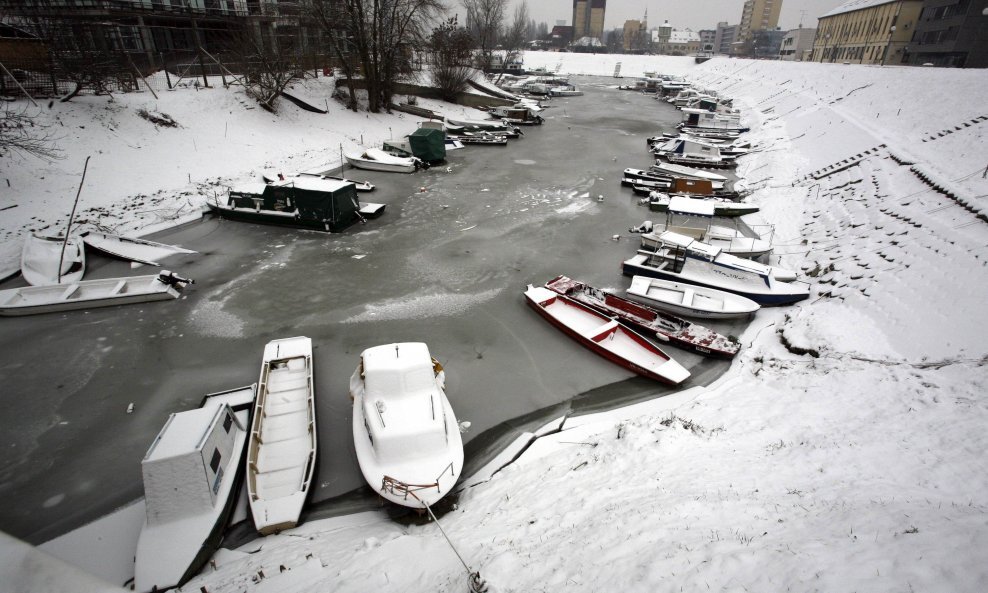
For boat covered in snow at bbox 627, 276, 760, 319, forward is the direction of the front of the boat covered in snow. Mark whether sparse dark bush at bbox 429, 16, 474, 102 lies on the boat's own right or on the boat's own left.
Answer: on the boat's own left

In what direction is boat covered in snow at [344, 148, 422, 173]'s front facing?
to the viewer's left

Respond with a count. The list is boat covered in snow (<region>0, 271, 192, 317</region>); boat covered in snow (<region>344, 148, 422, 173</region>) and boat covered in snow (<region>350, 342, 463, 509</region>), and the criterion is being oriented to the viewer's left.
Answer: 2

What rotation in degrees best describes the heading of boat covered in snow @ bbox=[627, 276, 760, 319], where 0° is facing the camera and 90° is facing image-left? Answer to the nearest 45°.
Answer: approximately 270°

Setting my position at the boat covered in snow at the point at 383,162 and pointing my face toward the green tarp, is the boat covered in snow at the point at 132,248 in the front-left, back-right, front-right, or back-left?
back-right

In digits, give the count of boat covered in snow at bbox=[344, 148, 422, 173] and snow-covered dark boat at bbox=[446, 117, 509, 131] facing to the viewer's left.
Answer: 2

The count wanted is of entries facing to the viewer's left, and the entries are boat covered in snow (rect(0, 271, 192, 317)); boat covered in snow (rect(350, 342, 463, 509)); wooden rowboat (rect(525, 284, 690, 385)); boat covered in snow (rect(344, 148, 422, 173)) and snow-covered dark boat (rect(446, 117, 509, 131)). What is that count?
3

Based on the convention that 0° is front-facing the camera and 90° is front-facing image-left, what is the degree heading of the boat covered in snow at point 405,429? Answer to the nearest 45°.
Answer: approximately 0°

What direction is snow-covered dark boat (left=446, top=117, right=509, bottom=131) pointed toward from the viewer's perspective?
to the viewer's left

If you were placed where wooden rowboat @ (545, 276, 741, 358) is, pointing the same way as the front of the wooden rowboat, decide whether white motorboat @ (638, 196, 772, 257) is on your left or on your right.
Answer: on your left

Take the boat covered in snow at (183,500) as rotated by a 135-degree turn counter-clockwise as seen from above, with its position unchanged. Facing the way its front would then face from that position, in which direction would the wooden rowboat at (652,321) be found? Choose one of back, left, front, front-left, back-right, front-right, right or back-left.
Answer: front

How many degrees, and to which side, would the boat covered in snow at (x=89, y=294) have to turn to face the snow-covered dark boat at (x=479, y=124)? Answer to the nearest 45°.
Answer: approximately 135° to its right
